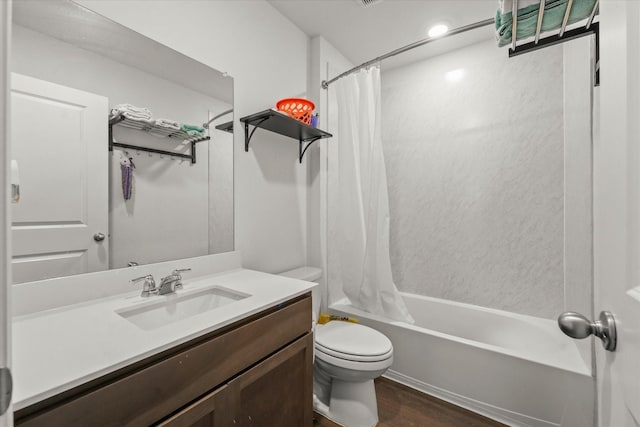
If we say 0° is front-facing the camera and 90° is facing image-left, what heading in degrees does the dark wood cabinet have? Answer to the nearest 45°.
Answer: approximately 315°

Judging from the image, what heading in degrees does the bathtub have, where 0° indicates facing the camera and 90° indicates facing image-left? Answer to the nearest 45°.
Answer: approximately 45°

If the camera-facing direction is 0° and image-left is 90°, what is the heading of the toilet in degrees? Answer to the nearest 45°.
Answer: approximately 315°

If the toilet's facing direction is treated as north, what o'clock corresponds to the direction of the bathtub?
The bathtub is roughly at 10 o'clock from the toilet.

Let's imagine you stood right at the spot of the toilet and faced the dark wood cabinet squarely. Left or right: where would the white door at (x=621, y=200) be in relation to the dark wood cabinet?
left

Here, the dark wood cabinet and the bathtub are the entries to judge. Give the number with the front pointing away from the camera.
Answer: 0

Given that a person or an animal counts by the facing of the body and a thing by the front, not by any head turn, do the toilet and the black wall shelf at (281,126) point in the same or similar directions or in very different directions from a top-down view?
same or similar directions

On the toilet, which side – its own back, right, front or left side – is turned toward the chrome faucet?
right
